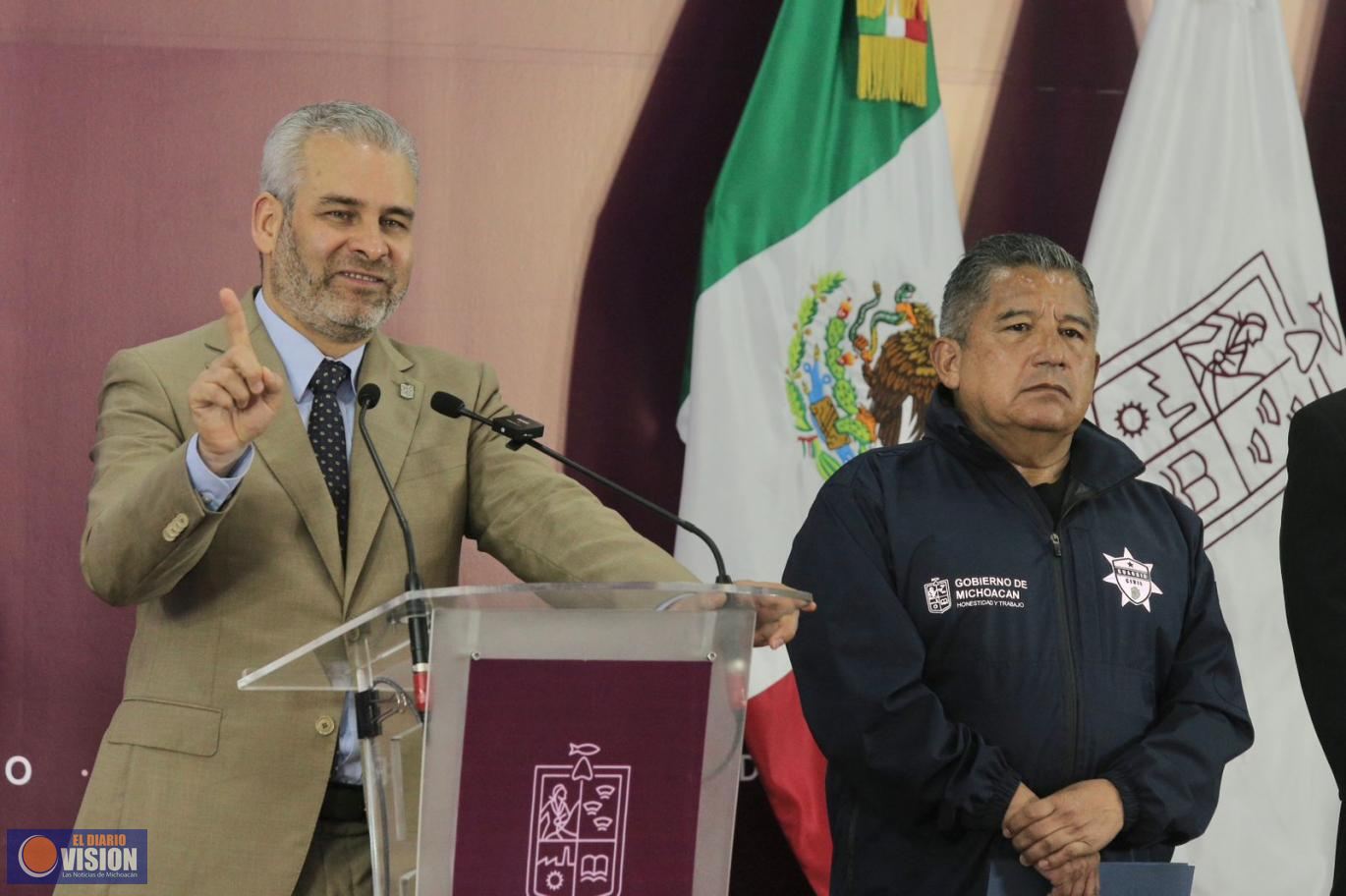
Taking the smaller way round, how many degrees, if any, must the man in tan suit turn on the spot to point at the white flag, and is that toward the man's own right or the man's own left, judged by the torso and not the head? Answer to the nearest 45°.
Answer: approximately 90° to the man's own left

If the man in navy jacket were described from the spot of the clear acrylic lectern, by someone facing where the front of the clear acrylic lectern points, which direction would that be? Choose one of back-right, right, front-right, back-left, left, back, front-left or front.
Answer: left

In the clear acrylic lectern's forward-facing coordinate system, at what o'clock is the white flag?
The white flag is roughly at 9 o'clock from the clear acrylic lectern.

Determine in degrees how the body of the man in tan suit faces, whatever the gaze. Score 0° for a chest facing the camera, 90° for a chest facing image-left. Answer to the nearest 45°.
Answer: approximately 315°

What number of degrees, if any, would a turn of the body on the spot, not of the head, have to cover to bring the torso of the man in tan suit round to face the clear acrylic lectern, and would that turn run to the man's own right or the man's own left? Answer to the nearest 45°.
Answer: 0° — they already face it

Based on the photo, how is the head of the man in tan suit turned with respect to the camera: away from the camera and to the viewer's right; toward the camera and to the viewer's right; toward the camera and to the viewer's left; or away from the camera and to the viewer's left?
toward the camera and to the viewer's right

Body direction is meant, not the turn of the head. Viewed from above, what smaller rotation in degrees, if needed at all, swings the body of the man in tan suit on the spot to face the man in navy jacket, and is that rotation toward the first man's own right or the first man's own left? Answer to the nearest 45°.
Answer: approximately 45° to the first man's own left

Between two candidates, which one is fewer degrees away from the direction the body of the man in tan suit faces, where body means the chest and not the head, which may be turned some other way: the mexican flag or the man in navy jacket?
the man in navy jacket

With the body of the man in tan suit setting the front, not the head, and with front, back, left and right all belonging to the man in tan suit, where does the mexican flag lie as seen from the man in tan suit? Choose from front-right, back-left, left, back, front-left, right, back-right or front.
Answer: left

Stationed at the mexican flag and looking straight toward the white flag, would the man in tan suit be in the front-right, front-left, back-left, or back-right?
back-right

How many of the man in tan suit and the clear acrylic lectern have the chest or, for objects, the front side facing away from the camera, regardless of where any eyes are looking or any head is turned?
0
